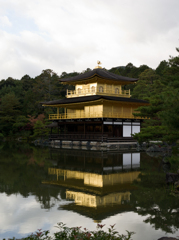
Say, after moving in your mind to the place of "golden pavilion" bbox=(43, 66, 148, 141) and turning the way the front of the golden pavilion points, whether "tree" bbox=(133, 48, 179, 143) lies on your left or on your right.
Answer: on your left

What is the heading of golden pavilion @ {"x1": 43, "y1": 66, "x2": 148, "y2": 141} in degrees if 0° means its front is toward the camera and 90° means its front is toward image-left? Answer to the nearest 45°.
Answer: approximately 45°
